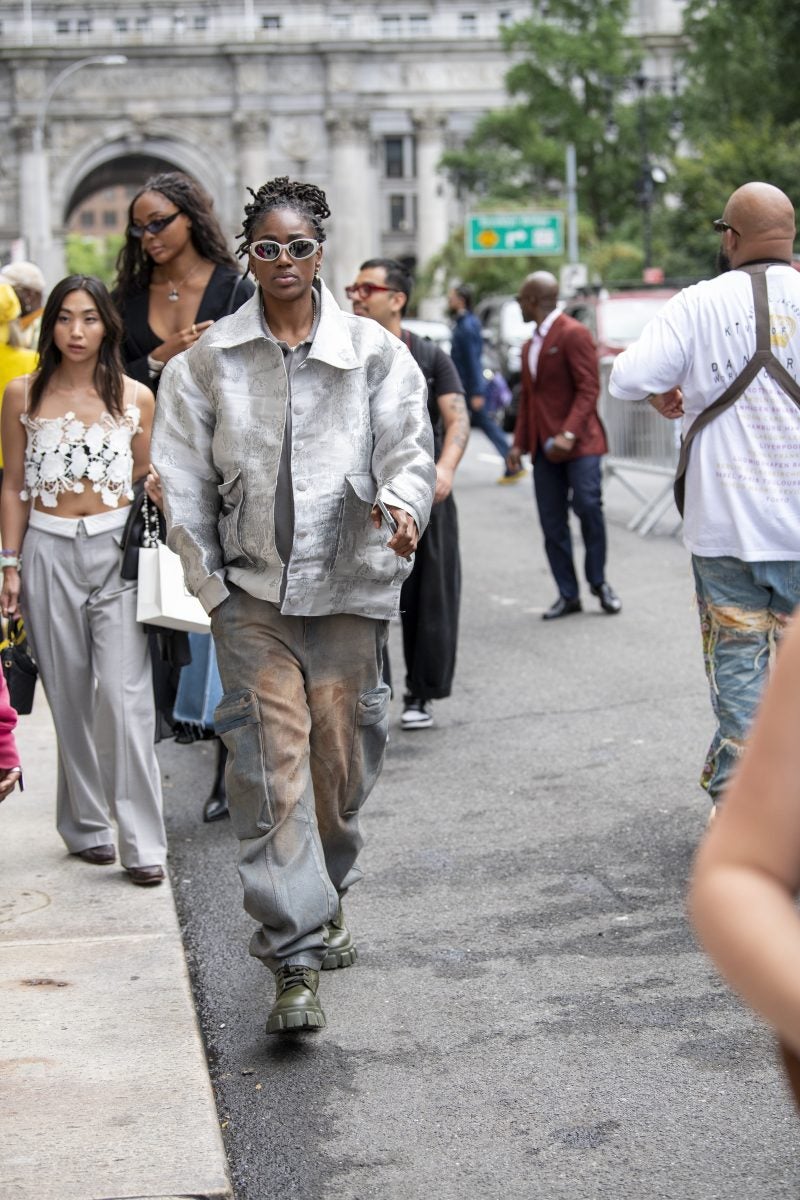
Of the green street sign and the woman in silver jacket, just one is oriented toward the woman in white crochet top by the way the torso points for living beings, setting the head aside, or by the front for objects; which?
the green street sign

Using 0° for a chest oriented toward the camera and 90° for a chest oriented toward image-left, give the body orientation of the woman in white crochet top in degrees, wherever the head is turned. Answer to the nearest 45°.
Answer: approximately 0°

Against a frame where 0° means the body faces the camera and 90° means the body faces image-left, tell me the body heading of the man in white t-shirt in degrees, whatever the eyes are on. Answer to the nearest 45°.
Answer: approximately 135°

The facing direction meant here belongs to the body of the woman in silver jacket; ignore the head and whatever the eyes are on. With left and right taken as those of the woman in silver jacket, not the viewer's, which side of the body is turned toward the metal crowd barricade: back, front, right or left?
back

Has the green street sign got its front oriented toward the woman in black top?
yes

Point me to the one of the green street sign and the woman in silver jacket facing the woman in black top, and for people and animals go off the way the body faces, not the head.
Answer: the green street sign

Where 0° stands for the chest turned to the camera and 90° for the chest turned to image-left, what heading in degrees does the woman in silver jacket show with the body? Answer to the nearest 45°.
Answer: approximately 0°

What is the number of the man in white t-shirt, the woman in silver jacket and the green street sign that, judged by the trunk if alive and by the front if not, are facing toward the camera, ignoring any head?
2

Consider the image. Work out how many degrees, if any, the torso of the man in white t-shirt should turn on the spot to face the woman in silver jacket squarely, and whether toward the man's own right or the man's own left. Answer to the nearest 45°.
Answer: approximately 90° to the man's own left
